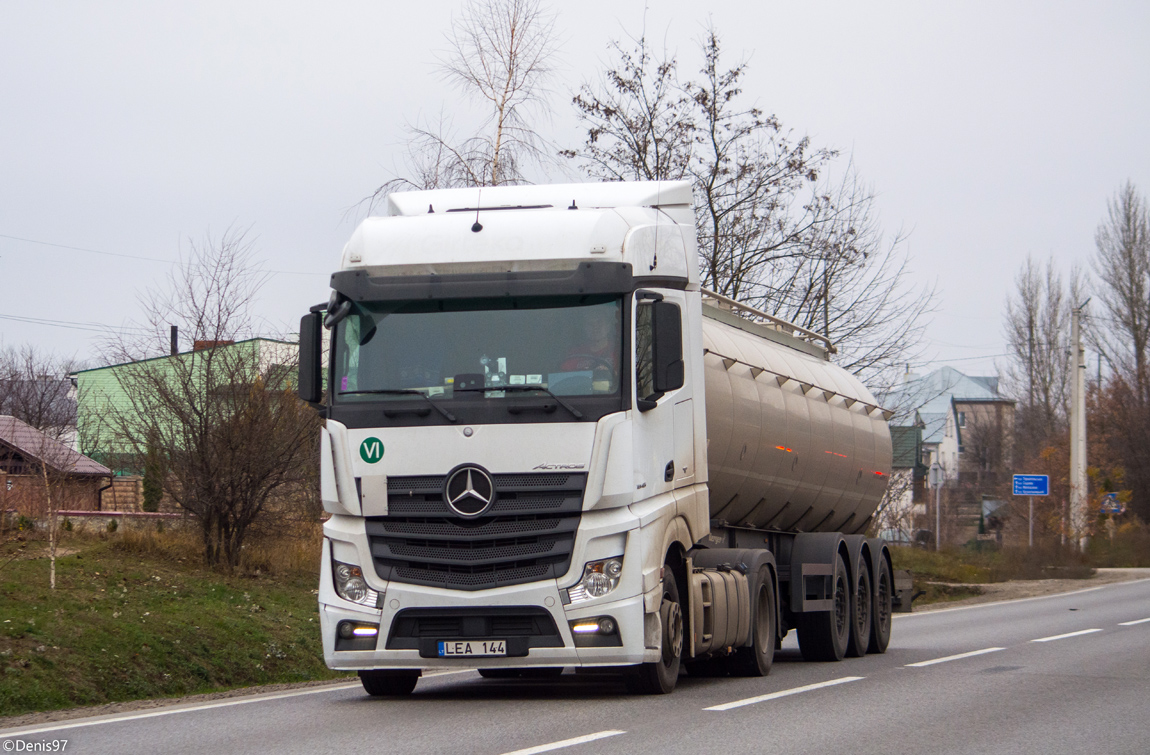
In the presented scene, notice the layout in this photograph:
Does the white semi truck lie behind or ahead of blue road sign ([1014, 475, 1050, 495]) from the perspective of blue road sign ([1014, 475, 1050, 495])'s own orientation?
ahead

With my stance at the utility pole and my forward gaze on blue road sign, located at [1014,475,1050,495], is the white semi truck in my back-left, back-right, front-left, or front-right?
front-left

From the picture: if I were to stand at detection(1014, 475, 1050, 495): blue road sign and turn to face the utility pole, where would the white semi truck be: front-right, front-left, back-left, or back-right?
back-right

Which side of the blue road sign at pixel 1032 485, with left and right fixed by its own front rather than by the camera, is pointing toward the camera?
front

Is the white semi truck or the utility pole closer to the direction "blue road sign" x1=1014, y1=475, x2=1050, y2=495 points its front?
the white semi truck
